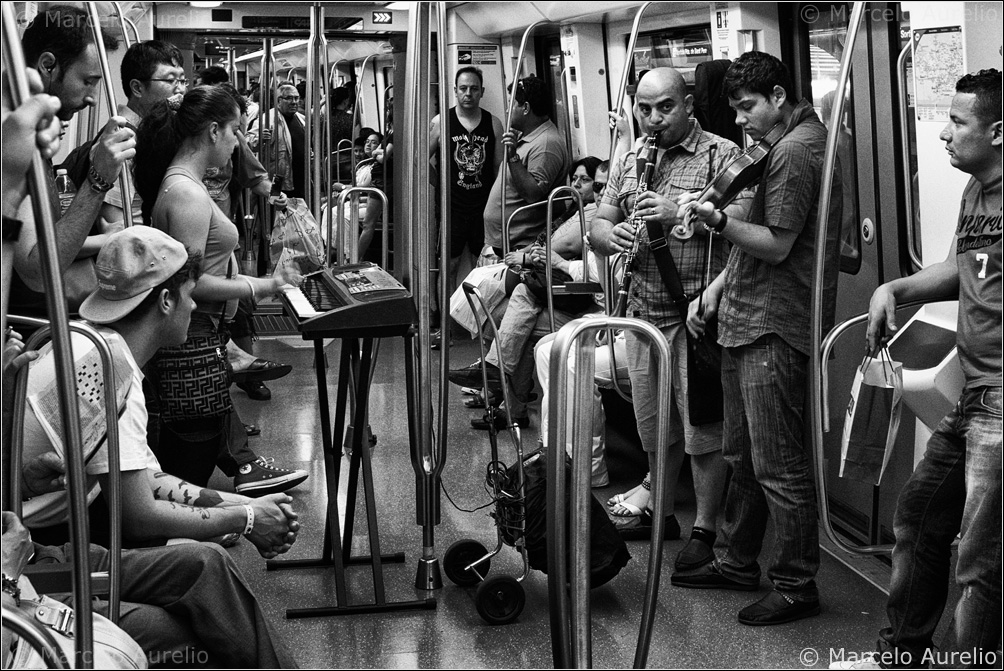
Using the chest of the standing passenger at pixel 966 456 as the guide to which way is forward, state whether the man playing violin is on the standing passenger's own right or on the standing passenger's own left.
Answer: on the standing passenger's own right

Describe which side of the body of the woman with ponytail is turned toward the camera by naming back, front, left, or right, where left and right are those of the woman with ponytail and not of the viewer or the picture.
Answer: right

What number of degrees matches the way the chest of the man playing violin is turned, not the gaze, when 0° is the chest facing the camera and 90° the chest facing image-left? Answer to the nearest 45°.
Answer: approximately 90°

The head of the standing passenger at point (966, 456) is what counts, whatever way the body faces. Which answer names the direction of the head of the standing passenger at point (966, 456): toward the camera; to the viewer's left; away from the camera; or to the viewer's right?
to the viewer's left

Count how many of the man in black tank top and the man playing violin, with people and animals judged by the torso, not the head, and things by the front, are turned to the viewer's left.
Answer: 1
